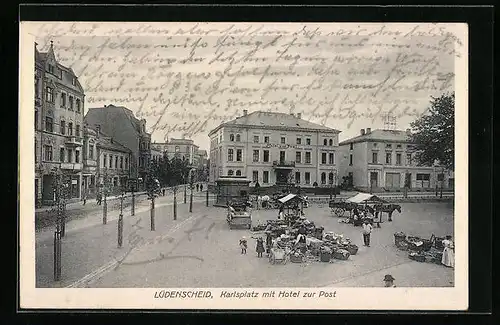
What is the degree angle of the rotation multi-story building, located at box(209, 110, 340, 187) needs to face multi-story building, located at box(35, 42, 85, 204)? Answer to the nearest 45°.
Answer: approximately 90° to its right

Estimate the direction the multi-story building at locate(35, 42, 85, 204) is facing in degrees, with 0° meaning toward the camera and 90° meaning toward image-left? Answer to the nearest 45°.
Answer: approximately 315°

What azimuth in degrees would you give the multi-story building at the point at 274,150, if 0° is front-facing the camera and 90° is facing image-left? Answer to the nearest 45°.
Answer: approximately 0°
